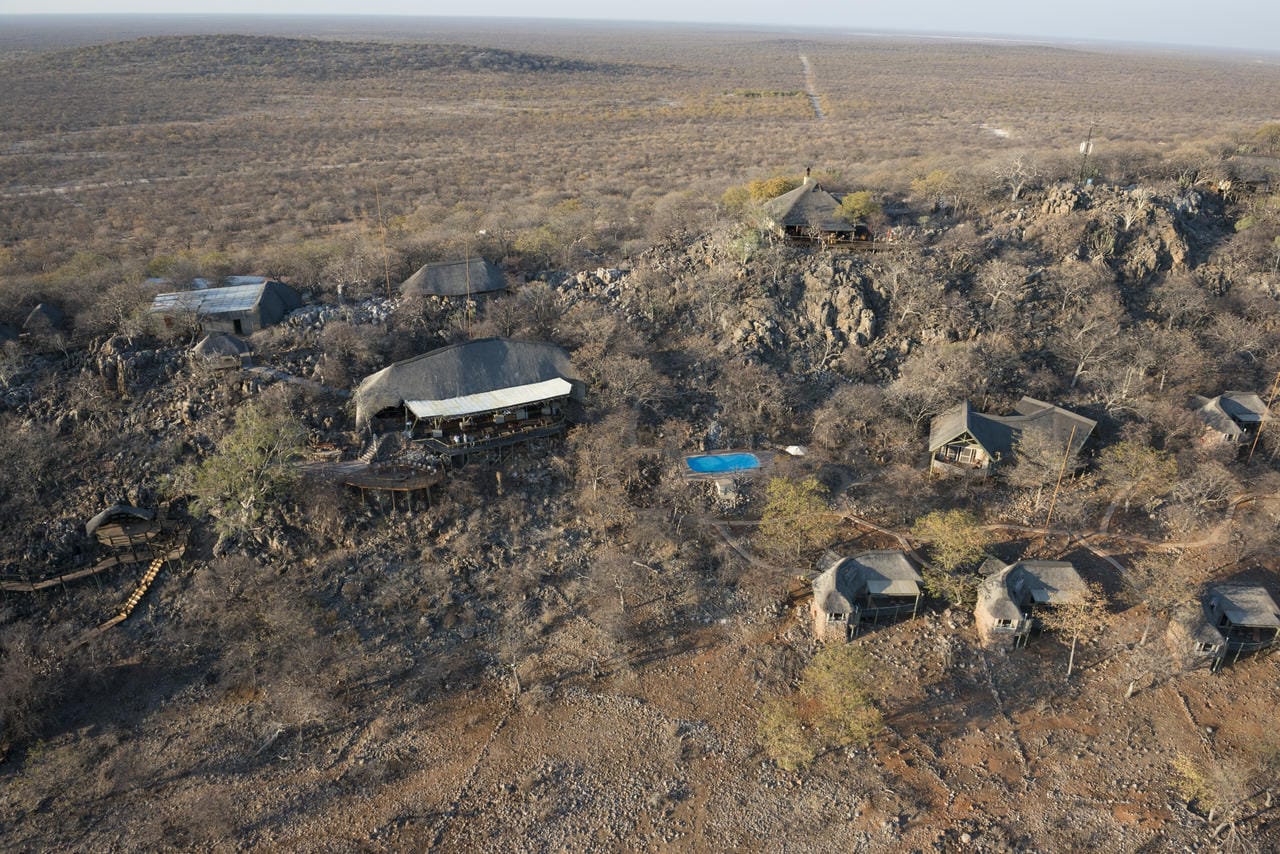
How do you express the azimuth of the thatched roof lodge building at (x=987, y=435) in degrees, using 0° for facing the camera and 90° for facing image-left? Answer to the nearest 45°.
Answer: approximately 0°

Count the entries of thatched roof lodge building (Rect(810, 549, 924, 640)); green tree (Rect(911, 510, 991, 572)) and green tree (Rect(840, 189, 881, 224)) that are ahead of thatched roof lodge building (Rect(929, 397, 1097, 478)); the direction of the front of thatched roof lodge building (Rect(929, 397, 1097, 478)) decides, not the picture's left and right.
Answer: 2

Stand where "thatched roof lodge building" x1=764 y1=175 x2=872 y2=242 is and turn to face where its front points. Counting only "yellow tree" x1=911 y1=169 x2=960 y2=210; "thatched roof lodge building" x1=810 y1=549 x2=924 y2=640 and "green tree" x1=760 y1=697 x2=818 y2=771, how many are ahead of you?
2

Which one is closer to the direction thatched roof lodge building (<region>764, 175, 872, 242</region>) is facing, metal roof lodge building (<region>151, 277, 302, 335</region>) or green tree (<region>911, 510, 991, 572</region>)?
the green tree

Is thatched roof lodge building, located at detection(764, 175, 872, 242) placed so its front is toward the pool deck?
yes

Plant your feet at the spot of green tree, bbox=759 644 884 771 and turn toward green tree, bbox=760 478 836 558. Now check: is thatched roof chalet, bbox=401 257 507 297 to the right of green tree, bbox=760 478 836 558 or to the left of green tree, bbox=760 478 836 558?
left

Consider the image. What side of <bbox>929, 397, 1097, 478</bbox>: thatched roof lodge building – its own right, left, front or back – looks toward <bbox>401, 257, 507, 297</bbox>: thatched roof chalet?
right

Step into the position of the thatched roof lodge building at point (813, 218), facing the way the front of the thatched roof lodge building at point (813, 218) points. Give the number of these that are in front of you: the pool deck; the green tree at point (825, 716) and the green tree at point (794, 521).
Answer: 3

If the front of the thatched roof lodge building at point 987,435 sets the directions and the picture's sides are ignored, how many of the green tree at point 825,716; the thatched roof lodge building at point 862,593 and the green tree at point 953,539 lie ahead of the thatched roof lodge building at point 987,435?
3

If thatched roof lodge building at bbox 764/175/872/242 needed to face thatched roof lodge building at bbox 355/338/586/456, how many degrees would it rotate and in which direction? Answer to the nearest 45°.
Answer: approximately 45° to its right

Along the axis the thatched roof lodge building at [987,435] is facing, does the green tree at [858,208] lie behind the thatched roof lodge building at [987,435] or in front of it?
behind

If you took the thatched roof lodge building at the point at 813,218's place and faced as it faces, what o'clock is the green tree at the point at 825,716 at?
The green tree is roughly at 12 o'clock from the thatched roof lodge building.

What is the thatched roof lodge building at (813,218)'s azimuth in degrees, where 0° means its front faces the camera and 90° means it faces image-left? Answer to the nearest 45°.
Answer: approximately 0°

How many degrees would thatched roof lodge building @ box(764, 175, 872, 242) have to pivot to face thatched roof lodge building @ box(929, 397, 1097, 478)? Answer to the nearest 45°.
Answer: approximately 45° to its left

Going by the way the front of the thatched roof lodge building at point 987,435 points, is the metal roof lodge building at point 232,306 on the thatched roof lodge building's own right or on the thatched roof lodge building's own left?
on the thatched roof lodge building's own right

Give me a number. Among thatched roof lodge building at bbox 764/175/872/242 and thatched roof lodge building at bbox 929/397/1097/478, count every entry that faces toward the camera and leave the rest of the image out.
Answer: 2
